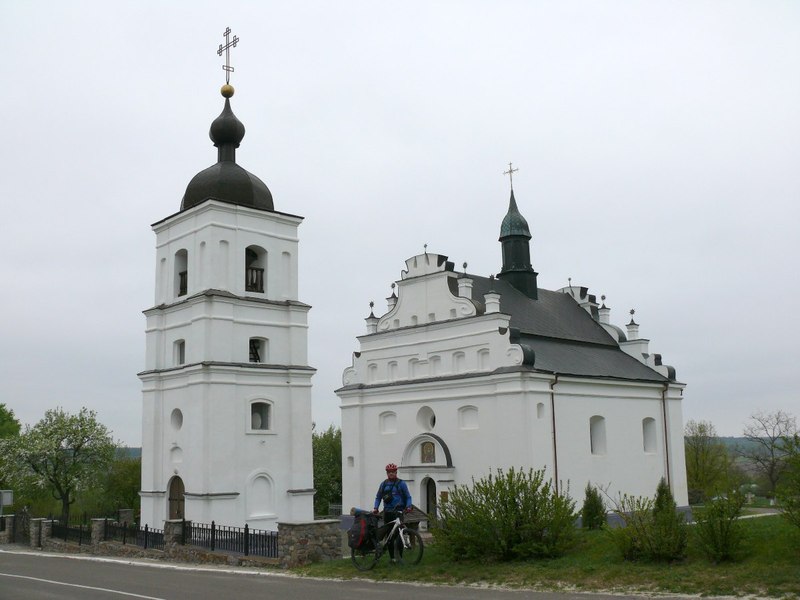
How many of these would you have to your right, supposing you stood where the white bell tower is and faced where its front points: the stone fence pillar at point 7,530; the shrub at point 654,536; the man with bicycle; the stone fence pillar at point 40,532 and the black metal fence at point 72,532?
3

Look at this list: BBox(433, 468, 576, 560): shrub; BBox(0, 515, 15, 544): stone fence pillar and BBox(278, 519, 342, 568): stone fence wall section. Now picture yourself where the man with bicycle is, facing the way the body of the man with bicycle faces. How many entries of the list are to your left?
1

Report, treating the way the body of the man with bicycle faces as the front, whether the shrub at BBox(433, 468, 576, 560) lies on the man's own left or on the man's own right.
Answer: on the man's own left

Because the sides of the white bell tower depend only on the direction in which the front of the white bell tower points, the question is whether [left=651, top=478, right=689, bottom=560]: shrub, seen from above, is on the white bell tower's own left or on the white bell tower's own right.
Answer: on the white bell tower's own left

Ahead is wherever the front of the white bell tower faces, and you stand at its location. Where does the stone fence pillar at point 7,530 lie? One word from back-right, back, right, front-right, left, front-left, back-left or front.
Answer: right

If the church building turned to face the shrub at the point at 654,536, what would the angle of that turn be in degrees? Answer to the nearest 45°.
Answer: approximately 45° to its left

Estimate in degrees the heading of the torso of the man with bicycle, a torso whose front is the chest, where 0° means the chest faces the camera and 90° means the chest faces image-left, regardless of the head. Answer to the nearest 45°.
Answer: approximately 0°

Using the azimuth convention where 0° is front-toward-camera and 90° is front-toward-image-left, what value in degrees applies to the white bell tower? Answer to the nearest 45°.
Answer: approximately 45°

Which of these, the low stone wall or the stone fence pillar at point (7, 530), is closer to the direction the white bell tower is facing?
the low stone wall
